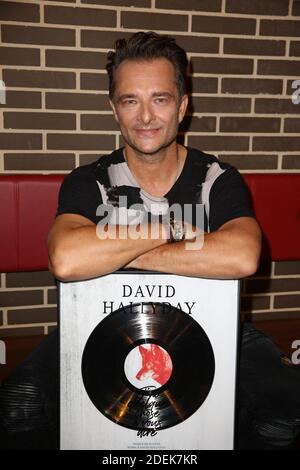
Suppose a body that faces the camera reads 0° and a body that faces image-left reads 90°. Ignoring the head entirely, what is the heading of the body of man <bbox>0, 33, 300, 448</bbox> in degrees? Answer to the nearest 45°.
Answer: approximately 0°
